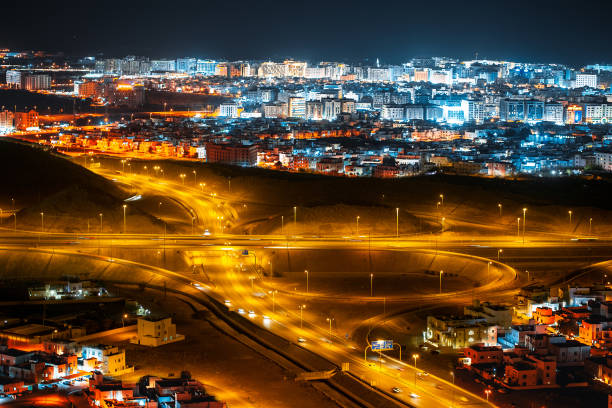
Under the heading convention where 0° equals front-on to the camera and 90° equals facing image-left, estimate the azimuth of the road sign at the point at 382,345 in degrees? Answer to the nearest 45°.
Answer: approximately 0°
